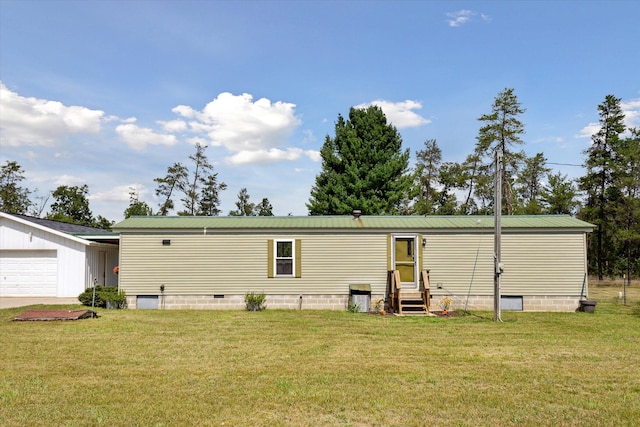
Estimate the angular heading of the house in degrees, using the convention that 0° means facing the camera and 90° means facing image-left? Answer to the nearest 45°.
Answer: approximately 0°

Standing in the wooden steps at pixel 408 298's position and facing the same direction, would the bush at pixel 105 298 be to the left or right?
on its right

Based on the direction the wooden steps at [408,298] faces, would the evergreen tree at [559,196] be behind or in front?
behind

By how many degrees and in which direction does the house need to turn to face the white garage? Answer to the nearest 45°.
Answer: approximately 90° to its right

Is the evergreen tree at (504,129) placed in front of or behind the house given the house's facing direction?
behind

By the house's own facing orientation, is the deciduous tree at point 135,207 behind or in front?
behind

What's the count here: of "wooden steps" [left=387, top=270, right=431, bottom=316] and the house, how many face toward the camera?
2

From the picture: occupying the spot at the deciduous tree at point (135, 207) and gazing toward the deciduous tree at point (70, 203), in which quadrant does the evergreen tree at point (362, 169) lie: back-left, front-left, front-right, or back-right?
back-left
